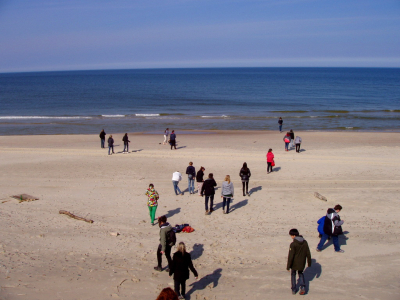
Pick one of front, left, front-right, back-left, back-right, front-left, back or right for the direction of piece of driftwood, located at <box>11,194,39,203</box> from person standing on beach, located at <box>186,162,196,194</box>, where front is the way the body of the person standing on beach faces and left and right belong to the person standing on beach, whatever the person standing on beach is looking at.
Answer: left

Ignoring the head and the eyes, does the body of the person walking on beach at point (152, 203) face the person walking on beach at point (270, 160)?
no

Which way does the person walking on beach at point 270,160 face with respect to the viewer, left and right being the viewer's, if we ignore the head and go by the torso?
facing away from the viewer

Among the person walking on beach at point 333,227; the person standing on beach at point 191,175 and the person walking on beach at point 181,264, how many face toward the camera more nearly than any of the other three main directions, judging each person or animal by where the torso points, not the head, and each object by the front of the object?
0

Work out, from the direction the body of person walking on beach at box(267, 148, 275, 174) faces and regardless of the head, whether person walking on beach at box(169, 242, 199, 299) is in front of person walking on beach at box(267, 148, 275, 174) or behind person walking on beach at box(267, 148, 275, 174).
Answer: behind

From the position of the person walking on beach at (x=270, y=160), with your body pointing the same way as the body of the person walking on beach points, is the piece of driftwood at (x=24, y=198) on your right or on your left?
on your left

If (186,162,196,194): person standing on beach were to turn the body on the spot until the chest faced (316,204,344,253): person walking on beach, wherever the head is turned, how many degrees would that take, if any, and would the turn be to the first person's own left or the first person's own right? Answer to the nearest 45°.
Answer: approximately 135° to the first person's own right

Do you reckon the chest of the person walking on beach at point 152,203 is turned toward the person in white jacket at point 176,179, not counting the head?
no

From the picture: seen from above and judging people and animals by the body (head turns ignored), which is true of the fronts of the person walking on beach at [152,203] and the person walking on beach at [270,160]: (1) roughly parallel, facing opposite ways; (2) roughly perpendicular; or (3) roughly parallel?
roughly parallel, facing opposite ways

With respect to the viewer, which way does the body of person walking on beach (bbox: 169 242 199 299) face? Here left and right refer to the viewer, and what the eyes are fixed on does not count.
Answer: facing away from the viewer

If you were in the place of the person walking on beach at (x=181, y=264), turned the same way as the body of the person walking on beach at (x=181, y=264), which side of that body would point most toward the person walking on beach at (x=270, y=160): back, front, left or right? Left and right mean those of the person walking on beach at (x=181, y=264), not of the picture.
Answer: front

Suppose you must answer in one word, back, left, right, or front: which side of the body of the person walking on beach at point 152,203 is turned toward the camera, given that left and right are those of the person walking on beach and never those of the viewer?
front

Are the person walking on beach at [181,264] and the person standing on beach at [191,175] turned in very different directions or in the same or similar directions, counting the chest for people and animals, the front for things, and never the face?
same or similar directions

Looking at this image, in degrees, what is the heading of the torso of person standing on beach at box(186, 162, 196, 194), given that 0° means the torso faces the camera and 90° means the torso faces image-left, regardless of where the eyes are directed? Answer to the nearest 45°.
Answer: approximately 180°

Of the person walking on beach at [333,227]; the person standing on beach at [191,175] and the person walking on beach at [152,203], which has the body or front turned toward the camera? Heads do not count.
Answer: the person walking on beach at [152,203]

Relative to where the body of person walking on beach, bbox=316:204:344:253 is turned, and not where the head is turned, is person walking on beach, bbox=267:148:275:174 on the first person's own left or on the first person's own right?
on the first person's own left
